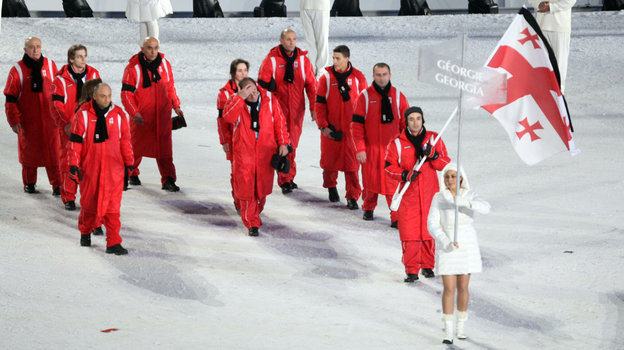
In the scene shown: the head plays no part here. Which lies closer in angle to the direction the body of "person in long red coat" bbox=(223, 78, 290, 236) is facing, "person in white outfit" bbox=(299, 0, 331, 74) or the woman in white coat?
the woman in white coat

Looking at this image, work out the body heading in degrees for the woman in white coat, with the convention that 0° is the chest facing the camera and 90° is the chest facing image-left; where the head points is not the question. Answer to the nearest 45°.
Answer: approximately 0°

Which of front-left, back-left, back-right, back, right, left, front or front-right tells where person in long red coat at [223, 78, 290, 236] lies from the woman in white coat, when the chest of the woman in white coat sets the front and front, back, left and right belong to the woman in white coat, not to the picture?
back-right

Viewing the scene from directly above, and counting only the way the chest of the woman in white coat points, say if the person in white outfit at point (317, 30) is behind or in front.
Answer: behind

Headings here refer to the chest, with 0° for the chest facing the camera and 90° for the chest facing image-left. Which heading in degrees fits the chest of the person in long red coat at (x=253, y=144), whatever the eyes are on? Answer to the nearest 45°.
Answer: approximately 0°

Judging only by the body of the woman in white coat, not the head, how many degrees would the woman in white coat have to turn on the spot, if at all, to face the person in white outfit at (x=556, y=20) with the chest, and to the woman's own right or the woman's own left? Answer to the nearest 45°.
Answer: approximately 180°

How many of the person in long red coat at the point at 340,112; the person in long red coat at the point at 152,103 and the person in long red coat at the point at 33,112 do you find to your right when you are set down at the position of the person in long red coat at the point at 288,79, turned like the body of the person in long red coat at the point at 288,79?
2

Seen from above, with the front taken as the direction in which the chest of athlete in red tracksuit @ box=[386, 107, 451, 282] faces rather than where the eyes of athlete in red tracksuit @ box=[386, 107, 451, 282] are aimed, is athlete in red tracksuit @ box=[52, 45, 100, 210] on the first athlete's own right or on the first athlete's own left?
on the first athlete's own right
